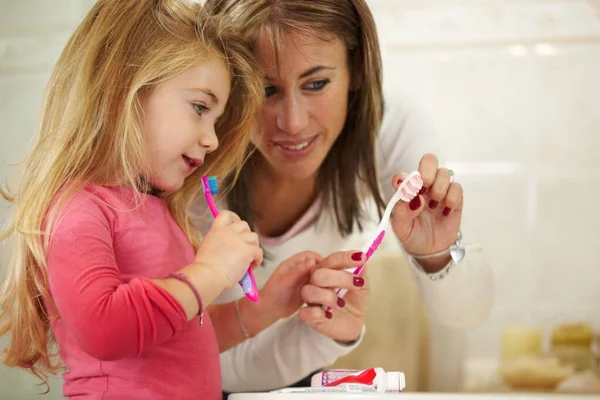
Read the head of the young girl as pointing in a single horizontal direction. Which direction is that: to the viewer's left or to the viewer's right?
to the viewer's right

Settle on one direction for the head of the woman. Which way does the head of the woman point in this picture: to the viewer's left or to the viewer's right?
to the viewer's left

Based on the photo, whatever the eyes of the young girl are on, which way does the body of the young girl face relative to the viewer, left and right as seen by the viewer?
facing the viewer and to the right of the viewer
